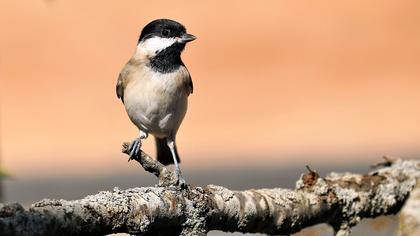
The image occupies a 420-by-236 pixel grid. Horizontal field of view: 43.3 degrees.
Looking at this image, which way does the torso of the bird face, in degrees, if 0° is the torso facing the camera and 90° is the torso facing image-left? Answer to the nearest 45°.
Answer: approximately 0°
